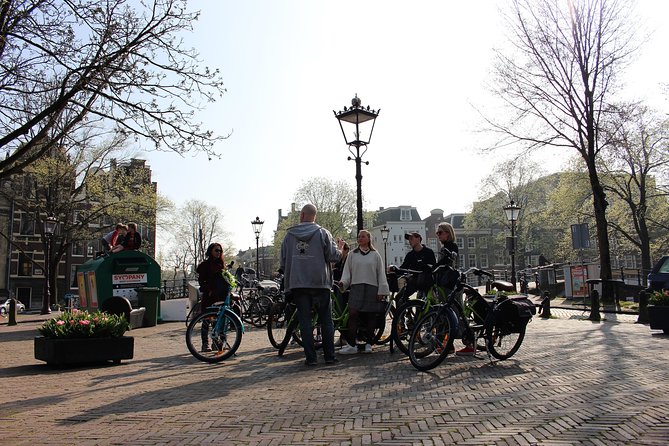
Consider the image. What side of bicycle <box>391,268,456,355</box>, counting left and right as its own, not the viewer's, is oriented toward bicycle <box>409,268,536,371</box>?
left

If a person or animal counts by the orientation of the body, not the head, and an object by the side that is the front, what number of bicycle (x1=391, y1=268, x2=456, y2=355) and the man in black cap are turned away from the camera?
0

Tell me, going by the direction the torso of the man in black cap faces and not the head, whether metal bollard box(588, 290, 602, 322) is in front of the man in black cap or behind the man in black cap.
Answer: behind

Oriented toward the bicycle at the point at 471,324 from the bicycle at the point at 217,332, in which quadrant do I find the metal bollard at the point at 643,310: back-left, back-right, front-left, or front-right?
front-left

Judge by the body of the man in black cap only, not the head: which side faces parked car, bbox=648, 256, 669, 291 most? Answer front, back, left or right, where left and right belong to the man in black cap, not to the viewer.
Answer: back

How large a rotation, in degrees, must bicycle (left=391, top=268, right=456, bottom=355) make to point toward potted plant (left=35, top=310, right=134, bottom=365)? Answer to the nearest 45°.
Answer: approximately 45° to its right

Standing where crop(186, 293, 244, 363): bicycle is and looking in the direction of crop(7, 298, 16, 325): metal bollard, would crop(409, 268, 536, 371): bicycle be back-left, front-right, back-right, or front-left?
back-right

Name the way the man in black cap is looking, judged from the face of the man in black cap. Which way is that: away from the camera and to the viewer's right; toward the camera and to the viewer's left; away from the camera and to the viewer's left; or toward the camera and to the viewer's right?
toward the camera and to the viewer's left

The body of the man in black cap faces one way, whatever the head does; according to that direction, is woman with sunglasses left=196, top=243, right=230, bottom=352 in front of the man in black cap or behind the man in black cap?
in front

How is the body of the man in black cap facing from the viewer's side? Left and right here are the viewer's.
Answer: facing the viewer and to the left of the viewer

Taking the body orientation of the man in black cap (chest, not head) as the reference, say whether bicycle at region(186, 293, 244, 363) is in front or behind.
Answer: in front

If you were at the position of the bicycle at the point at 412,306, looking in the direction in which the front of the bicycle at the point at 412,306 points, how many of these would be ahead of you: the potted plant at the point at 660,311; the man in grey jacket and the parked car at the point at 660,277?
1

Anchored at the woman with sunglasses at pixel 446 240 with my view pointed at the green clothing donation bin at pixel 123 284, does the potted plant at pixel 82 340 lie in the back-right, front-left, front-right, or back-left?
front-left

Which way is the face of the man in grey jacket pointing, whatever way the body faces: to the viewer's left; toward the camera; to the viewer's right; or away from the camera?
away from the camera

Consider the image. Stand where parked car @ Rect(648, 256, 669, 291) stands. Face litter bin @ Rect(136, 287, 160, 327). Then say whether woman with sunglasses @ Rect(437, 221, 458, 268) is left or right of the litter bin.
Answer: left
